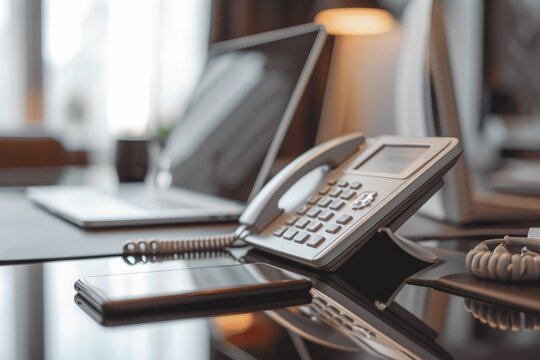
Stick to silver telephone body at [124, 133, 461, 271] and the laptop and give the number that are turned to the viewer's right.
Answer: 0

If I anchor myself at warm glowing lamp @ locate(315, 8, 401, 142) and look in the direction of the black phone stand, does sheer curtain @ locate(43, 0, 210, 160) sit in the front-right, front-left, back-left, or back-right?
back-right

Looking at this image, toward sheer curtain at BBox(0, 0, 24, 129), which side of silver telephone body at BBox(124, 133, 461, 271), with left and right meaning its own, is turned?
right

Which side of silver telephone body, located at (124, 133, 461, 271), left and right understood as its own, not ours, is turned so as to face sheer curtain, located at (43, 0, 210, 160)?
right

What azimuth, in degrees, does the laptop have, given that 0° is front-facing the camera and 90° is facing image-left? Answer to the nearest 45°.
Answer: approximately 45°

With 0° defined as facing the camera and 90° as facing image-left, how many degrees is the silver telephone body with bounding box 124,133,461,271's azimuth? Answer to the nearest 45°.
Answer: approximately 45°
